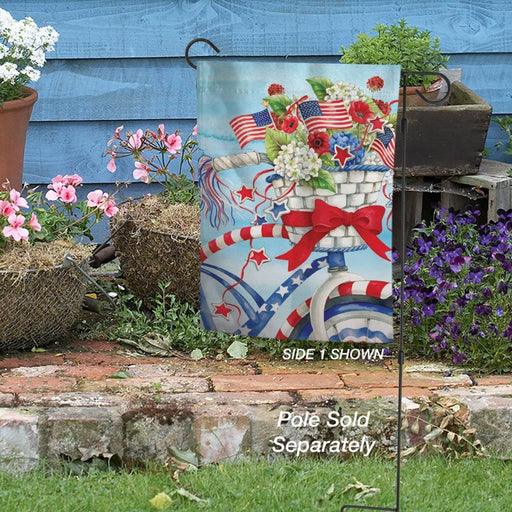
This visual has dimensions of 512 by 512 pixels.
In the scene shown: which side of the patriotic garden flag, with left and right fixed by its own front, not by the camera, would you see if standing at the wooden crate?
back

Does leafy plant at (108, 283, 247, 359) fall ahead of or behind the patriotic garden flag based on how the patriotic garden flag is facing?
behind

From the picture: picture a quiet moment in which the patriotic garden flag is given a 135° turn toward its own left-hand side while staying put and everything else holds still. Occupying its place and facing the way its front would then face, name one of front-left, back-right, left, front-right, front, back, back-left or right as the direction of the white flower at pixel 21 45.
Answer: left

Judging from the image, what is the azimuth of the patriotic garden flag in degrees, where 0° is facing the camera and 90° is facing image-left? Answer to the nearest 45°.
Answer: approximately 0°

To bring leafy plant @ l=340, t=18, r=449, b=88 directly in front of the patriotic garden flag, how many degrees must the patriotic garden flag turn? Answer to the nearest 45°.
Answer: approximately 180°

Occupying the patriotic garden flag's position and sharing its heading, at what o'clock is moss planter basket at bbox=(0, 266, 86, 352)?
The moss planter basket is roughly at 4 o'clock from the patriotic garden flag.

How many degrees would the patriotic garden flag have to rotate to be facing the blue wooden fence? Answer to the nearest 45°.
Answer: approximately 180°

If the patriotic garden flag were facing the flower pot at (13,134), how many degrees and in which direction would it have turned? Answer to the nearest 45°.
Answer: approximately 135° to its right

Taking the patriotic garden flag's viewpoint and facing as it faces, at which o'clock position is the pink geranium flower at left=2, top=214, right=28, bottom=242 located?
The pink geranium flower is roughly at 4 o'clock from the patriotic garden flag.
